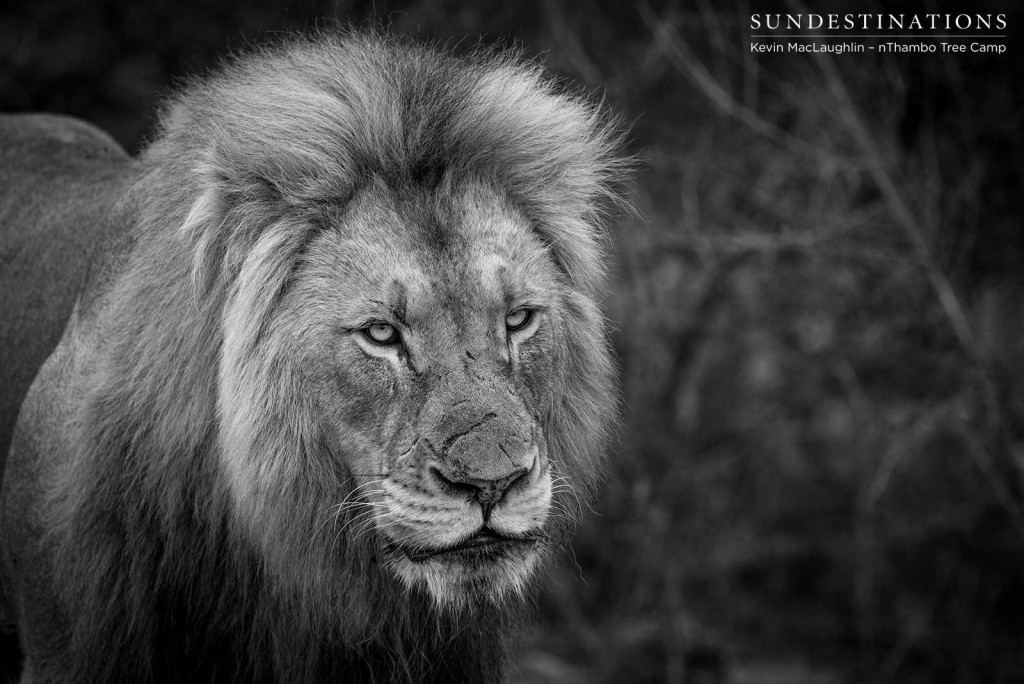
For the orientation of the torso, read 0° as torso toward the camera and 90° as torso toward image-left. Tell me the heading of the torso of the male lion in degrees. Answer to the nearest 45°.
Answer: approximately 315°
